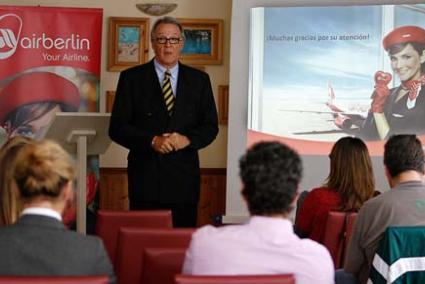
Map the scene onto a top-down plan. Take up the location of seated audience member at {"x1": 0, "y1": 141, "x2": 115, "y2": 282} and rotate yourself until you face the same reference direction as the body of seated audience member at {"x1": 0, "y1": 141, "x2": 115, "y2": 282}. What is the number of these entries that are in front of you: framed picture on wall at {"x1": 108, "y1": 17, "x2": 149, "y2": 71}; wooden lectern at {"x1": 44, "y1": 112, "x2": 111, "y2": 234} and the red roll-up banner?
3

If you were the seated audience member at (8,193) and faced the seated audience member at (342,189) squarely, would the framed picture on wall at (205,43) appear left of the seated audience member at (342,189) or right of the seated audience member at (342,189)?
left

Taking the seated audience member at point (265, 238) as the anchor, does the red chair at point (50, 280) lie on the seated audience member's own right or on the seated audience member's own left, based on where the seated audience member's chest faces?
on the seated audience member's own left

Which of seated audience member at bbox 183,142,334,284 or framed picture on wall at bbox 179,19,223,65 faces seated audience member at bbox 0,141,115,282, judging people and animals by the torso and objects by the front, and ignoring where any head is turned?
the framed picture on wall

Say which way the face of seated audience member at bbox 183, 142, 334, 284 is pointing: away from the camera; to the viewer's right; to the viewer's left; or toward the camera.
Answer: away from the camera

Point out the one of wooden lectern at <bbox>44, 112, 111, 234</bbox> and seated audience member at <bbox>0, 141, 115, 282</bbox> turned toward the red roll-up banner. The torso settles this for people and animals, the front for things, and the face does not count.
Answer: the seated audience member

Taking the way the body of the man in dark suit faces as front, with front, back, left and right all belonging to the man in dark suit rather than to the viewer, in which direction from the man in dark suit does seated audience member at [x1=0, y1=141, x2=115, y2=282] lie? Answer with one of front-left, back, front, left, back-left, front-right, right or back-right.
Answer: front

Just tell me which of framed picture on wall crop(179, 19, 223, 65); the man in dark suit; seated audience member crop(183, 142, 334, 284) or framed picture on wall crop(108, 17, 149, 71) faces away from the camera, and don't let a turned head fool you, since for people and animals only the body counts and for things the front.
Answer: the seated audience member

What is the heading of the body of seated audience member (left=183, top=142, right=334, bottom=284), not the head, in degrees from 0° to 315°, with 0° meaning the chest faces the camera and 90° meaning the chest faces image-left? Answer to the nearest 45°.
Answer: approximately 180°

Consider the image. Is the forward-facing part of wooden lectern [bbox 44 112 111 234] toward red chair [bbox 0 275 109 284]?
yes

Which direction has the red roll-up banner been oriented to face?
toward the camera

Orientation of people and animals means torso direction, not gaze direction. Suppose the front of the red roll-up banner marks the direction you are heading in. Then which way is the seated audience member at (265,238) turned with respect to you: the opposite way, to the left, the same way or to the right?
the opposite way

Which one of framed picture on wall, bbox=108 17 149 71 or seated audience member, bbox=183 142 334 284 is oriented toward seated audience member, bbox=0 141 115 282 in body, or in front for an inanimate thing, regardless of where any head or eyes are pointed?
the framed picture on wall

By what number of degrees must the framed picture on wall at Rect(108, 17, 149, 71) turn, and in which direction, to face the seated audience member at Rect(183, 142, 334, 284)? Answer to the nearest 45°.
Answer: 0° — it already faces them

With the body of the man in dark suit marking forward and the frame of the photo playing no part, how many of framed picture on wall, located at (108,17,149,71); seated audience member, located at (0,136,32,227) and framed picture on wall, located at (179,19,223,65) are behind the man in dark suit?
2

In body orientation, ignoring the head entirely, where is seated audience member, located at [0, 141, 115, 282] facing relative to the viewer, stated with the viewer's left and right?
facing away from the viewer

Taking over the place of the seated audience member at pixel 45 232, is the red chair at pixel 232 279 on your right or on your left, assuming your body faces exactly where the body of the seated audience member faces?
on your right

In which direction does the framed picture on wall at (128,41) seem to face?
toward the camera

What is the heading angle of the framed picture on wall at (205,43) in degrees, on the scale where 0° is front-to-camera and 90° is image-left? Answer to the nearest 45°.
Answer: approximately 0°

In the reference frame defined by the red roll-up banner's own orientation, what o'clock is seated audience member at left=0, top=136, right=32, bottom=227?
The seated audience member is roughly at 12 o'clock from the red roll-up banner.
